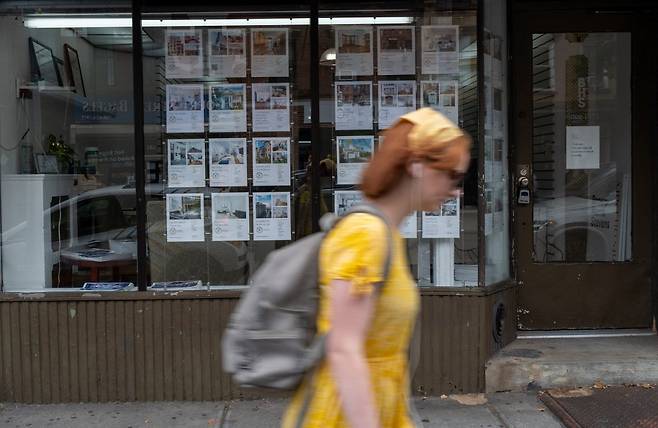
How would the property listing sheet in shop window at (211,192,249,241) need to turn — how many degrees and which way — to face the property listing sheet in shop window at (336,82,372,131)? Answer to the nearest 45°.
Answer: approximately 90° to its left

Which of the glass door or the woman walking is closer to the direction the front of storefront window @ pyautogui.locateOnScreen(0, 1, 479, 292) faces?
the woman walking

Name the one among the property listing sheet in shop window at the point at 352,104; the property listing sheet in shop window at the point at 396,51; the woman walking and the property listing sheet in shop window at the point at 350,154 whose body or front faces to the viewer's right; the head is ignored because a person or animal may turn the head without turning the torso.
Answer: the woman walking

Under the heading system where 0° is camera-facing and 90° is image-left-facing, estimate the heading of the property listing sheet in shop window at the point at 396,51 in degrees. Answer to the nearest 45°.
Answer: approximately 0°

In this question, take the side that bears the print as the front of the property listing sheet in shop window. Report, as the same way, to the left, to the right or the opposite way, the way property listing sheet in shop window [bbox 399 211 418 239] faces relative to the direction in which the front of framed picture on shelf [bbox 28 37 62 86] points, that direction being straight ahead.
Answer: to the right

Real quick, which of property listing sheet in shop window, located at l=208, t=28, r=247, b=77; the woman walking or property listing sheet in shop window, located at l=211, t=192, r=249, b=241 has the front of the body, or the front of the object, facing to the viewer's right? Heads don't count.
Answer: the woman walking

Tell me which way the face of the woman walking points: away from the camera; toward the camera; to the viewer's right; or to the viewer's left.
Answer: to the viewer's right

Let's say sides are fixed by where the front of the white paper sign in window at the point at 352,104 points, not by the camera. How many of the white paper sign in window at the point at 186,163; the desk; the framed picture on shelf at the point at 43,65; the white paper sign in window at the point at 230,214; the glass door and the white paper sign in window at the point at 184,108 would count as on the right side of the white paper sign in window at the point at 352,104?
5
